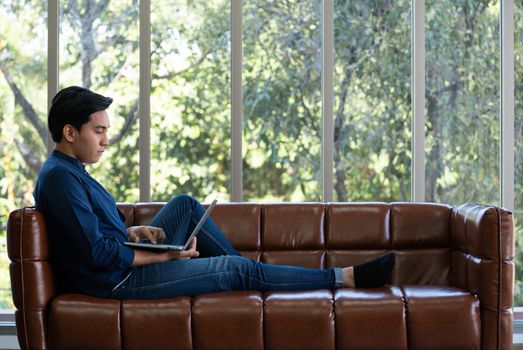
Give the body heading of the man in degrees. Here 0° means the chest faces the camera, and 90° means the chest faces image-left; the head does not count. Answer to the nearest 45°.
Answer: approximately 270°

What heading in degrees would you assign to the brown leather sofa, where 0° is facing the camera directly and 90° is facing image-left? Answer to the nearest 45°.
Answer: approximately 0°
